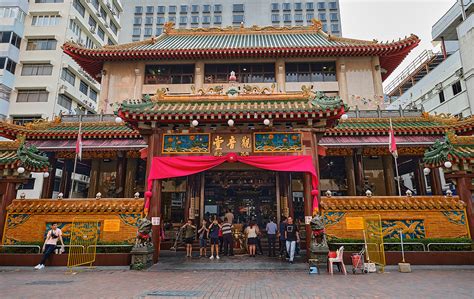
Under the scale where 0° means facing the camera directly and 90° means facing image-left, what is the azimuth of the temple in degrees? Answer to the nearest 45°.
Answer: approximately 0°

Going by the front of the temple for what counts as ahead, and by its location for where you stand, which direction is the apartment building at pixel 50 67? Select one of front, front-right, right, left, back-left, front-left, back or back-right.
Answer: back-right

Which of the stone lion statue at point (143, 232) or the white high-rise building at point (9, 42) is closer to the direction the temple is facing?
the stone lion statue

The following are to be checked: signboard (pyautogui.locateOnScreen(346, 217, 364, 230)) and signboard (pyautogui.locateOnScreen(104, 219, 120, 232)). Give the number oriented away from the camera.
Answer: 0
